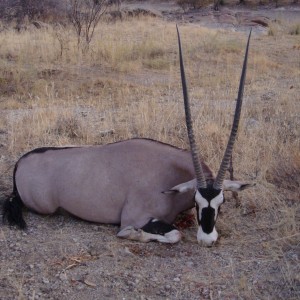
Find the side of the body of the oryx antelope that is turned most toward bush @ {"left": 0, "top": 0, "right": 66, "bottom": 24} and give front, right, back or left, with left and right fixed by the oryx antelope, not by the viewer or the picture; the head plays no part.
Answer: left

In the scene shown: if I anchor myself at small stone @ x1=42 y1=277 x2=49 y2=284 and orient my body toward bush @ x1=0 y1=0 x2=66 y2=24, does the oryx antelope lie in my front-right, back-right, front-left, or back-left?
front-right

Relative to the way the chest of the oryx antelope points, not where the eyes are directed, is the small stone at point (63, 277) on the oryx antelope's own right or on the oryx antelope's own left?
on the oryx antelope's own right

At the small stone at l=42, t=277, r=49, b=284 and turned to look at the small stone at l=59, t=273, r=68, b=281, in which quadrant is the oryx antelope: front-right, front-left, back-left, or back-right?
front-left

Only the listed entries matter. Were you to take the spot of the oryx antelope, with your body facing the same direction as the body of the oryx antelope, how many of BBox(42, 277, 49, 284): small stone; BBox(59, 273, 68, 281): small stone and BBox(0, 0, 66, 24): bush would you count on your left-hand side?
1

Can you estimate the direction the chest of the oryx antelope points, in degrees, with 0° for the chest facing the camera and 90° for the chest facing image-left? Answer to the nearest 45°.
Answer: approximately 270°

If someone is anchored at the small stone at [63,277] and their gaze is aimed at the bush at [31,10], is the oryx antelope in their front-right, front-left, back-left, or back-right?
front-right

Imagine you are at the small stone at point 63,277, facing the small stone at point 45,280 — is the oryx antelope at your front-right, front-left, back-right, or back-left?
back-right

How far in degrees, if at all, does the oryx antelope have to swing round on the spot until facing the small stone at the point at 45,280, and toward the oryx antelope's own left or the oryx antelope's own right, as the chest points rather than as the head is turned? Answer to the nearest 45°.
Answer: approximately 135° to the oryx antelope's own right
